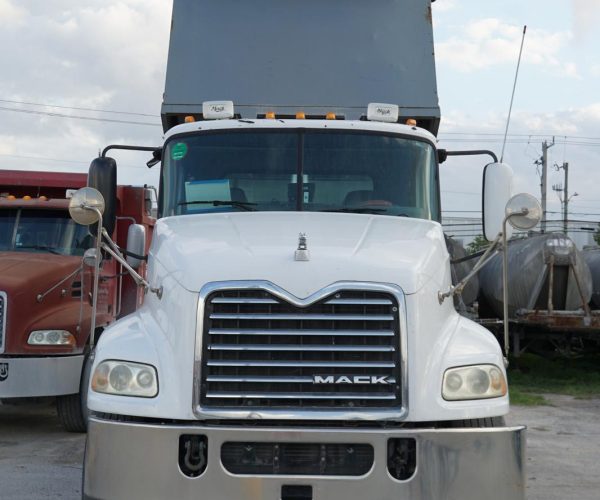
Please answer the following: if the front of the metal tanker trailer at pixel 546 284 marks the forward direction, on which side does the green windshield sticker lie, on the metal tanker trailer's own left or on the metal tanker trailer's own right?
on the metal tanker trailer's own right

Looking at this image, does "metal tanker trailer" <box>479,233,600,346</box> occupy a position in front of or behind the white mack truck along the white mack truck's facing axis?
behind

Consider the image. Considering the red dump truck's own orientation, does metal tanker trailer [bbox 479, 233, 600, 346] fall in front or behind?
behind

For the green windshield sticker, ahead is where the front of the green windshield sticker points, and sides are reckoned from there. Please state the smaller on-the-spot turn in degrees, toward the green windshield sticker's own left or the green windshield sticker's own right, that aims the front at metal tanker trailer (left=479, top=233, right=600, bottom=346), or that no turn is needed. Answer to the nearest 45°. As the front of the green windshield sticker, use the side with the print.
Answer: approximately 135° to the green windshield sticker's own left

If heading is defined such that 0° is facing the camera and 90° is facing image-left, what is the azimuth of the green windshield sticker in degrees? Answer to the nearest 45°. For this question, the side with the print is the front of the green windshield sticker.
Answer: approximately 0°

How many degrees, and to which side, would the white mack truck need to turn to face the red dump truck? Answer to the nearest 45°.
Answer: approximately 135° to its right

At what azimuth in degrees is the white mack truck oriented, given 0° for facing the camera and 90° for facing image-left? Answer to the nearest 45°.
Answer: approximately 0°

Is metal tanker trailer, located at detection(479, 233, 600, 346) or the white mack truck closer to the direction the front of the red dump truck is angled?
the white mack truck

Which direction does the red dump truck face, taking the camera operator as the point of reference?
facing the viewer and to the left of the viewer
